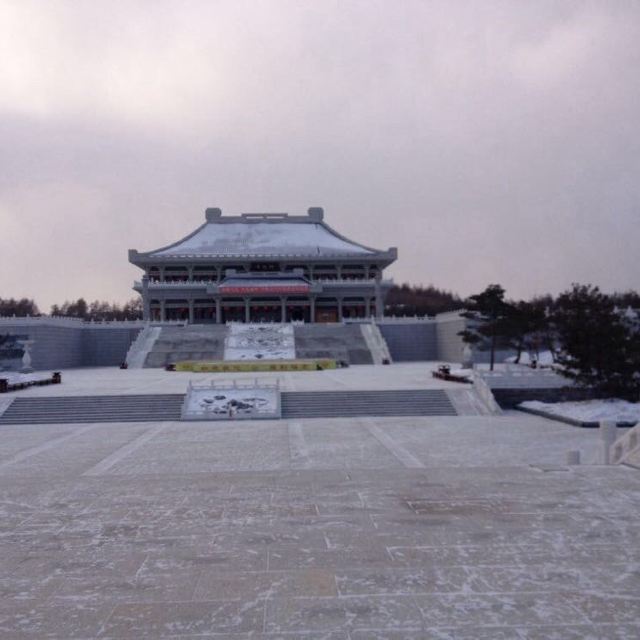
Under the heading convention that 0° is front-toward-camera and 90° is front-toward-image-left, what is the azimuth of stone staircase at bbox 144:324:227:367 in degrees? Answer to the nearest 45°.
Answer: approximately 0°

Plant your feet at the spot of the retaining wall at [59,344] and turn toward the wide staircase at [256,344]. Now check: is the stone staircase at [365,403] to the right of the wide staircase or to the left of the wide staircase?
right

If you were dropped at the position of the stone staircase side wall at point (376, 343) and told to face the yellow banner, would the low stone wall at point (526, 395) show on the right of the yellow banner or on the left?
left

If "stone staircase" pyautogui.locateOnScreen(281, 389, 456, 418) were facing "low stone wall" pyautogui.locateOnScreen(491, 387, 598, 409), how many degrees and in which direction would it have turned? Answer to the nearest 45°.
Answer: approximately 90° to its left
